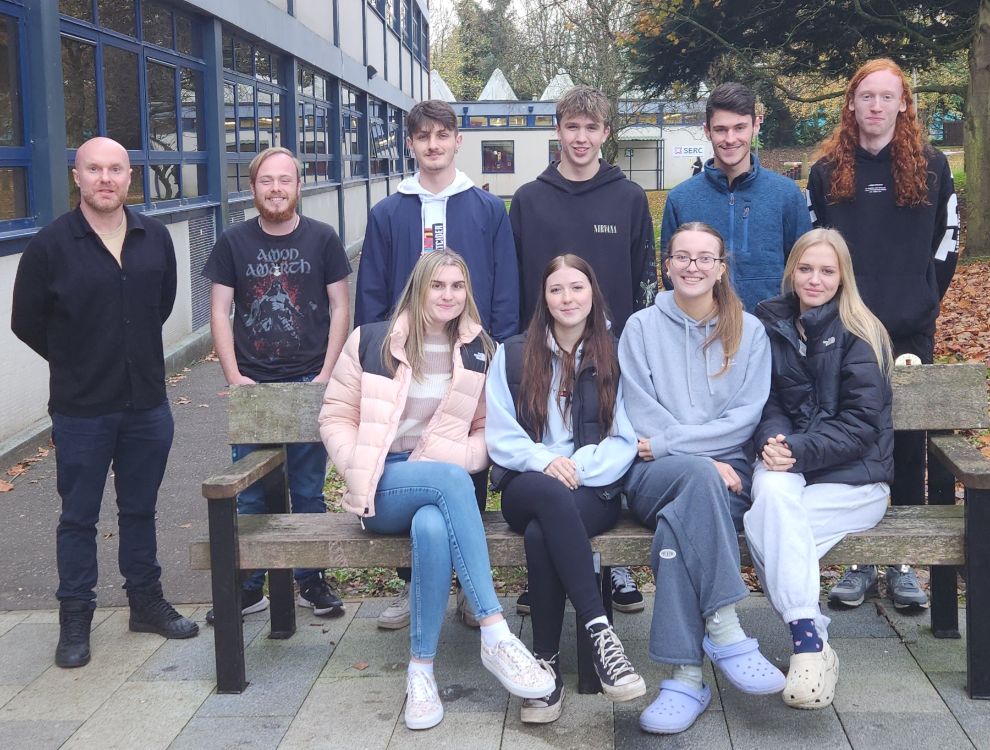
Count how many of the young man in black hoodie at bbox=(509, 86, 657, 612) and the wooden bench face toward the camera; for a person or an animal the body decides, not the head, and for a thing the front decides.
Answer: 2

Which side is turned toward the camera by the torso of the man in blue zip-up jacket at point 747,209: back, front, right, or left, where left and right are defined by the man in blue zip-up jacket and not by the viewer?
front

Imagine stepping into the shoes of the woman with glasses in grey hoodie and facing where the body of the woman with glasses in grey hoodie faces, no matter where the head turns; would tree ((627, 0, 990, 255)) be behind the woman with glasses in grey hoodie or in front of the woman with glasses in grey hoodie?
behind

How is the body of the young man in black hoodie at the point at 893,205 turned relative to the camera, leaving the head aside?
toward the camera

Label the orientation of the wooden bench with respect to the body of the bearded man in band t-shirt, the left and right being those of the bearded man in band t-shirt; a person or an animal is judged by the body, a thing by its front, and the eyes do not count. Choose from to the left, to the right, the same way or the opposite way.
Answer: the same way

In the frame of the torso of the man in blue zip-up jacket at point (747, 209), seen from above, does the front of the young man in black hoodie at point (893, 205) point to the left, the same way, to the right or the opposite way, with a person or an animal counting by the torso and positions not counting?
the same way

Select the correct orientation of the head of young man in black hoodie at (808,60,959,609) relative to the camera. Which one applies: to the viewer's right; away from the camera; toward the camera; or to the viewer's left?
toward the camera

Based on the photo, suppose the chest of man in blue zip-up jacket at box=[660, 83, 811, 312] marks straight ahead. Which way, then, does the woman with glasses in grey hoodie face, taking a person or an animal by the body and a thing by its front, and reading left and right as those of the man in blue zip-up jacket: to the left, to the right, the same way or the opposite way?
the same way

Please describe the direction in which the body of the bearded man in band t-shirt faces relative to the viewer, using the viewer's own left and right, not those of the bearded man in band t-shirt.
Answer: facing the viewer

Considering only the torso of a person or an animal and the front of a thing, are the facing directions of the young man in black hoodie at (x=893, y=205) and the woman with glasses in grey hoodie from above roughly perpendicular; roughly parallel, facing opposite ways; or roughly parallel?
roughly parallel

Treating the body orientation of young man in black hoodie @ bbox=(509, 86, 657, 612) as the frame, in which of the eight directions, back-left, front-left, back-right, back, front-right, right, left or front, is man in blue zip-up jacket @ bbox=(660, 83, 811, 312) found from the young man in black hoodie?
left

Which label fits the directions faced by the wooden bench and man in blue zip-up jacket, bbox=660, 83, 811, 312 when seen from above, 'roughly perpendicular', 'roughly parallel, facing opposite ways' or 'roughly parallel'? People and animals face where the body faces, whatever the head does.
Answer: roughly parallel

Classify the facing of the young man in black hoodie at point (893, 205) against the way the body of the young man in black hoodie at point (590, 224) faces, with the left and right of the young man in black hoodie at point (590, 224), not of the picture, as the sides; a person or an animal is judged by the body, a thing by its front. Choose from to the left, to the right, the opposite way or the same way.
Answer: the same way

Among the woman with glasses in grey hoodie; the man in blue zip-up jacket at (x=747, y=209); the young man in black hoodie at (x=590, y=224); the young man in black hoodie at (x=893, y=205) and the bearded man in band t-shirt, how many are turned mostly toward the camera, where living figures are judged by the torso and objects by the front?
5

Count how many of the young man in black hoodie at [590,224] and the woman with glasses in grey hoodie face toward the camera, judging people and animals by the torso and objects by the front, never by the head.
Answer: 2

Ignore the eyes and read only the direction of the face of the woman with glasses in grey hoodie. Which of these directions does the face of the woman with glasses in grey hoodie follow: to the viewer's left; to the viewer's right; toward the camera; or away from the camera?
toward the camera

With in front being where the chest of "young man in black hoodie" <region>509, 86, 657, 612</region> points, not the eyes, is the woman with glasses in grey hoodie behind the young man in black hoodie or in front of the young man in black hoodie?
in front

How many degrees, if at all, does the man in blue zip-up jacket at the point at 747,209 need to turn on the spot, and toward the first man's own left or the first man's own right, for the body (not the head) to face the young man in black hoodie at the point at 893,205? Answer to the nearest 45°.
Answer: approximately 90° to the first man's own left

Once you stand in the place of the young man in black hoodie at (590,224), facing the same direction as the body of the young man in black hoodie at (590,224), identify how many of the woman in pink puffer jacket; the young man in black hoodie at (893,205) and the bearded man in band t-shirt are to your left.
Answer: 1
